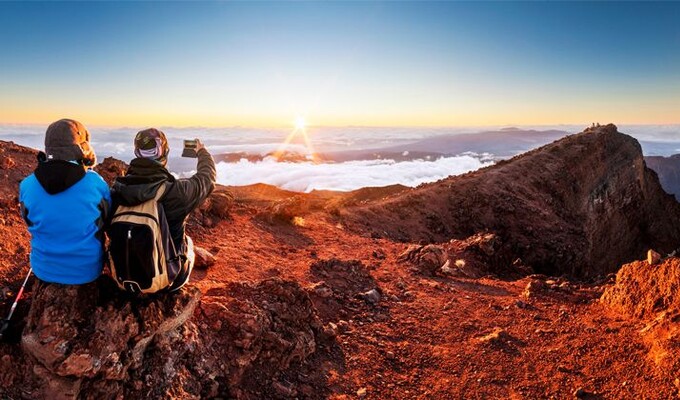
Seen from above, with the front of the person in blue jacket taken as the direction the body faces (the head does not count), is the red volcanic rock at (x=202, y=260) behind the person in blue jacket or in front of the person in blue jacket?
in front

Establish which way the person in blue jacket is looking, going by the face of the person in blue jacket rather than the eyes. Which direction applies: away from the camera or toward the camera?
away from the camera

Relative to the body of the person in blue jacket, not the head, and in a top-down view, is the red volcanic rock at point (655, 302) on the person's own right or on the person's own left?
on the person's own right

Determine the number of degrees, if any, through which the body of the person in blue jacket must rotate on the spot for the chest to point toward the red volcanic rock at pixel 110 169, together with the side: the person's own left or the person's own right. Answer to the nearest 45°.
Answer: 0° — they already face it

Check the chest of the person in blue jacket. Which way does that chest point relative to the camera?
away from the camera

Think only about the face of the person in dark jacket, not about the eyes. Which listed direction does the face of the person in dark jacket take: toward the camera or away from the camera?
away from the camera

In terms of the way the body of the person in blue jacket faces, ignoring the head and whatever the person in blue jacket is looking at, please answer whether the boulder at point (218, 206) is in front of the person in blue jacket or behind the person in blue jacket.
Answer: in front
